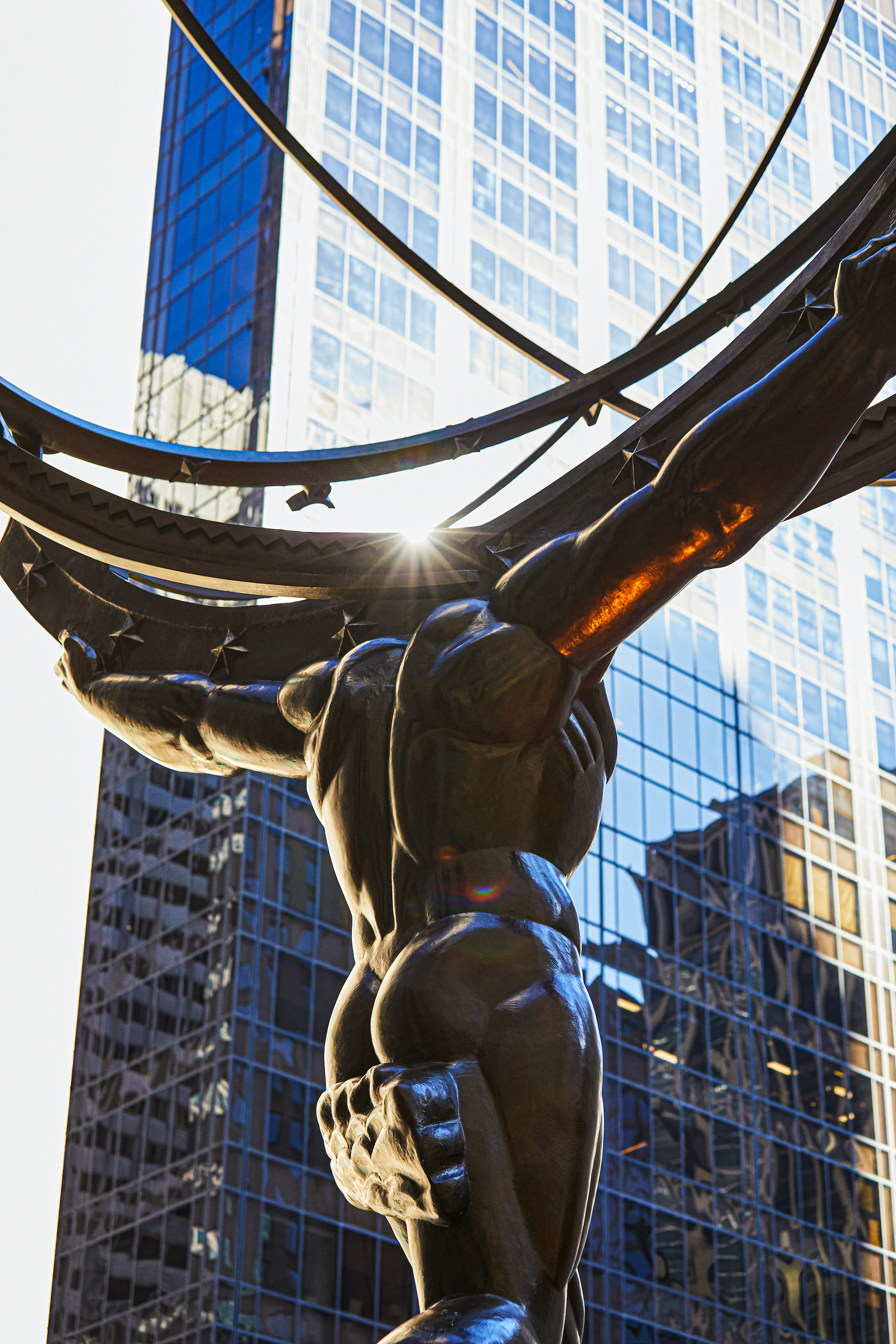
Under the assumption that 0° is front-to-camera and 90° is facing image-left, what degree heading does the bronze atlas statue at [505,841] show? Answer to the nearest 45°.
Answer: approximately 225°
